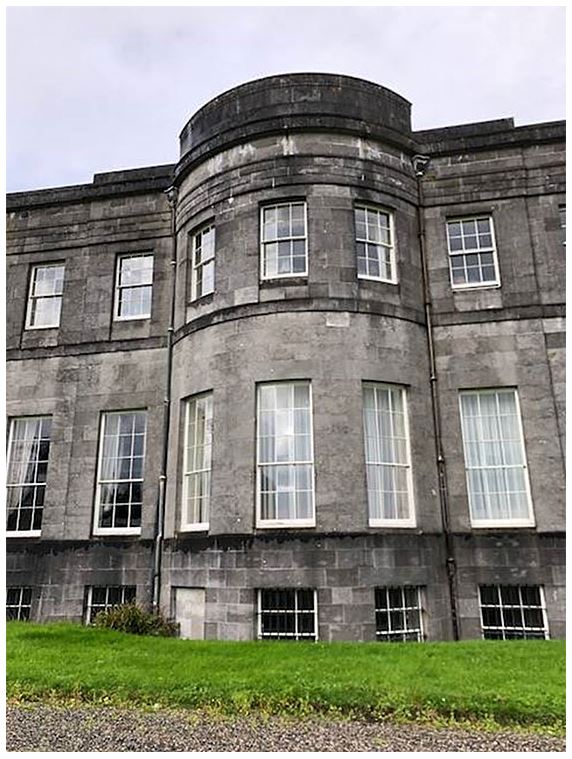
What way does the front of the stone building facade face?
toward the camera
